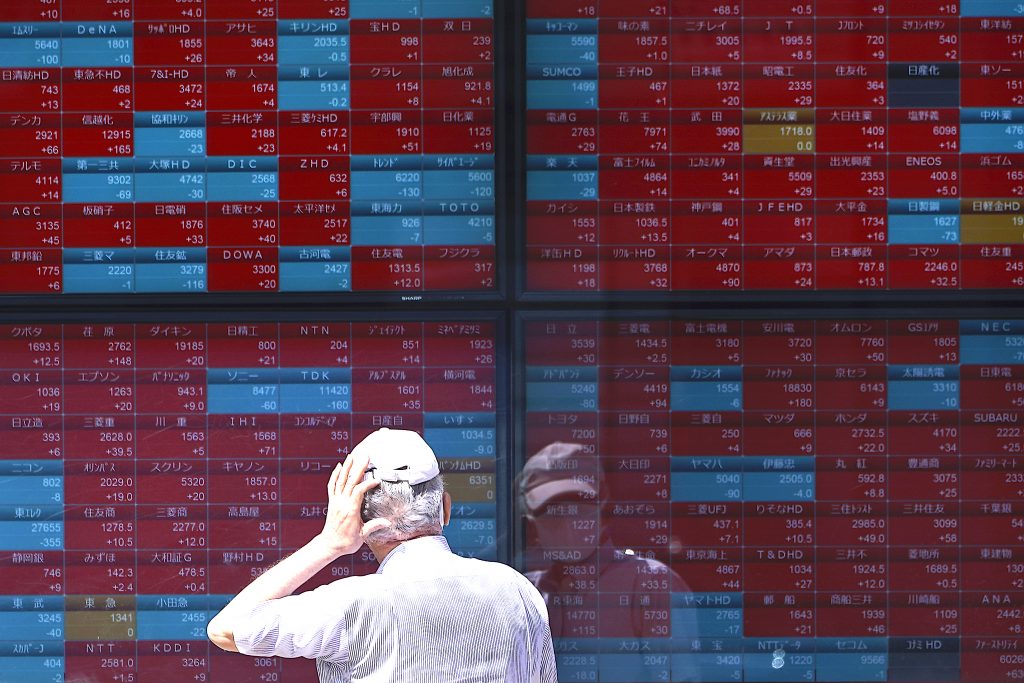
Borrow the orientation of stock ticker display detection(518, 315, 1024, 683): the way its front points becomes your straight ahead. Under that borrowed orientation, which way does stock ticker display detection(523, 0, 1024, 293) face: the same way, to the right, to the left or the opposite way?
the same way

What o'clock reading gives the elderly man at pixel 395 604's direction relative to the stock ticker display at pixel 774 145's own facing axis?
The elderly man is roughly at 1 o'clock from the stock ticker display.

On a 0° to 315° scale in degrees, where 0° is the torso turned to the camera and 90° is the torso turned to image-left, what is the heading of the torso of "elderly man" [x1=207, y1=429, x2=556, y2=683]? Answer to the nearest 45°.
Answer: approximately 180°

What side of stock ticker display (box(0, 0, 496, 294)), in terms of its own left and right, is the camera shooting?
front

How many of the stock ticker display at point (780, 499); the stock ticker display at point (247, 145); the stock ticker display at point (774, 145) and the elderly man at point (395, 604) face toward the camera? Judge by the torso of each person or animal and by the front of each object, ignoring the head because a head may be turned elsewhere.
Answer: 3

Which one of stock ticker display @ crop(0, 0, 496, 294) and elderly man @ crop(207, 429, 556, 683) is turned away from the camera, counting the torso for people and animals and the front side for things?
the elderly man

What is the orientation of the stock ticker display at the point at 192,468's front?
toward the camera

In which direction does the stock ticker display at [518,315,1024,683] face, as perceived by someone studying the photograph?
facing the viewer

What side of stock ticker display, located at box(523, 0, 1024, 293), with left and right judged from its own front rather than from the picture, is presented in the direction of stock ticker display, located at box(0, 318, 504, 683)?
right

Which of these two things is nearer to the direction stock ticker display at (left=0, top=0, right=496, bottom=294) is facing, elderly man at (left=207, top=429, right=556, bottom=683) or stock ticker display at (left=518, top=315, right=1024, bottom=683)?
the elderly man

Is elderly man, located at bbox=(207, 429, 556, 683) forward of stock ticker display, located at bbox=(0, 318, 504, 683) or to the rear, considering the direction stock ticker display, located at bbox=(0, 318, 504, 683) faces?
forward

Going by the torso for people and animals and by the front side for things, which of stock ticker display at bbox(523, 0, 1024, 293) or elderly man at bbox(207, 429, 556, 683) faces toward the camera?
the stock ticker display

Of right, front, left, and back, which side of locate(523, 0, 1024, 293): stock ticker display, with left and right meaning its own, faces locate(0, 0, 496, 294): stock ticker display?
right
